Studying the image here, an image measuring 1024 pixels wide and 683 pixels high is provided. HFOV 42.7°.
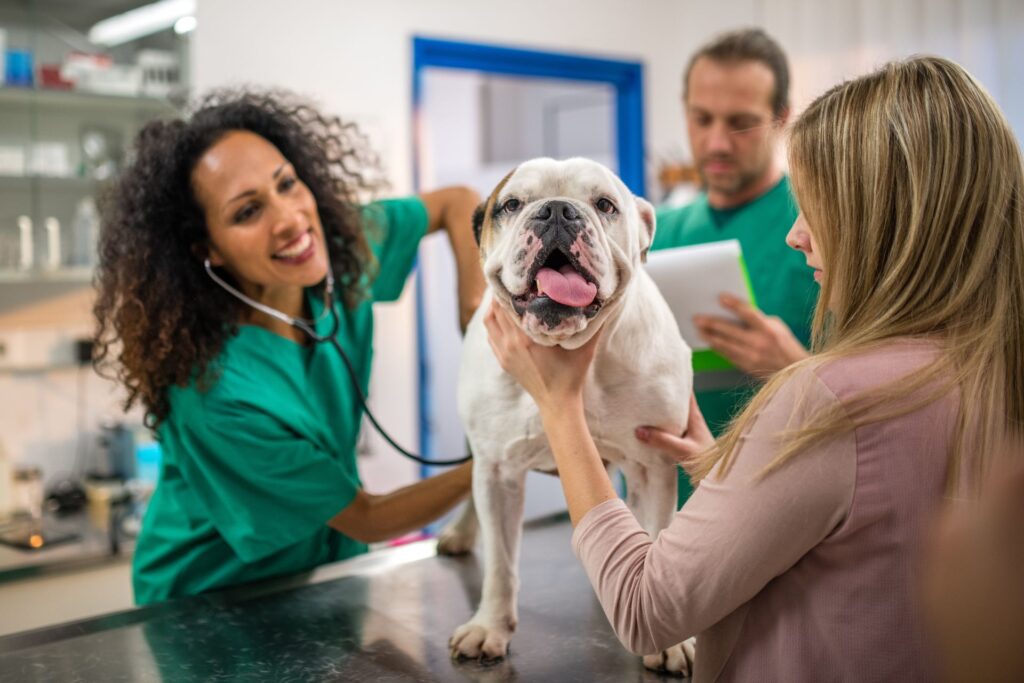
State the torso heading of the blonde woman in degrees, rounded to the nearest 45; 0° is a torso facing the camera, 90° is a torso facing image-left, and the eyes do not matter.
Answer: approximately 135°

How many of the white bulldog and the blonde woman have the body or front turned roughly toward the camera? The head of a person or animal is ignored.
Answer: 1

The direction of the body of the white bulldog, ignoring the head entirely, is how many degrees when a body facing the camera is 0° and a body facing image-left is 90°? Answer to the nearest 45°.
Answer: approximately 0°

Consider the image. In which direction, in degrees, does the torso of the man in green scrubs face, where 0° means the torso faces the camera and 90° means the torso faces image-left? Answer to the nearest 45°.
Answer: approximately 45°

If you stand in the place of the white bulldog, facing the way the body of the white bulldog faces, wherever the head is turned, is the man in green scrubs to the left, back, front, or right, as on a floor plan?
back

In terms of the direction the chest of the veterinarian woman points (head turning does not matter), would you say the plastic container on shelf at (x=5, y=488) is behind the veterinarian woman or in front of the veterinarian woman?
behind

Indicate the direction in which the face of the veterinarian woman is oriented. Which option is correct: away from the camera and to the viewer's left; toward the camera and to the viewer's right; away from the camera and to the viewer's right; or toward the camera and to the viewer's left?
toward the camera and to the viewer's right

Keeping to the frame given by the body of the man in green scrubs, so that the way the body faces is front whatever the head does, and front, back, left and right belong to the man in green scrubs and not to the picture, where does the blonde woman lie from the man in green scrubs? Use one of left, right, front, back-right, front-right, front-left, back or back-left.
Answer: front-left

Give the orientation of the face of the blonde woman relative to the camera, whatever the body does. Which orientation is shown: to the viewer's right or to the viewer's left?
to the viewer's left
